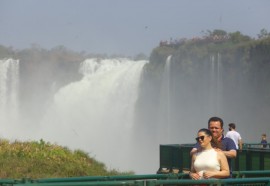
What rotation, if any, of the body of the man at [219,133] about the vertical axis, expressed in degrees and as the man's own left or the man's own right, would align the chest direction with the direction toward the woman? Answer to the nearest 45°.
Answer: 0° — they already face them

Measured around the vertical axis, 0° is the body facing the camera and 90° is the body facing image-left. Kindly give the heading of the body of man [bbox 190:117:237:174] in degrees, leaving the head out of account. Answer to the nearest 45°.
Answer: approximately 0°
